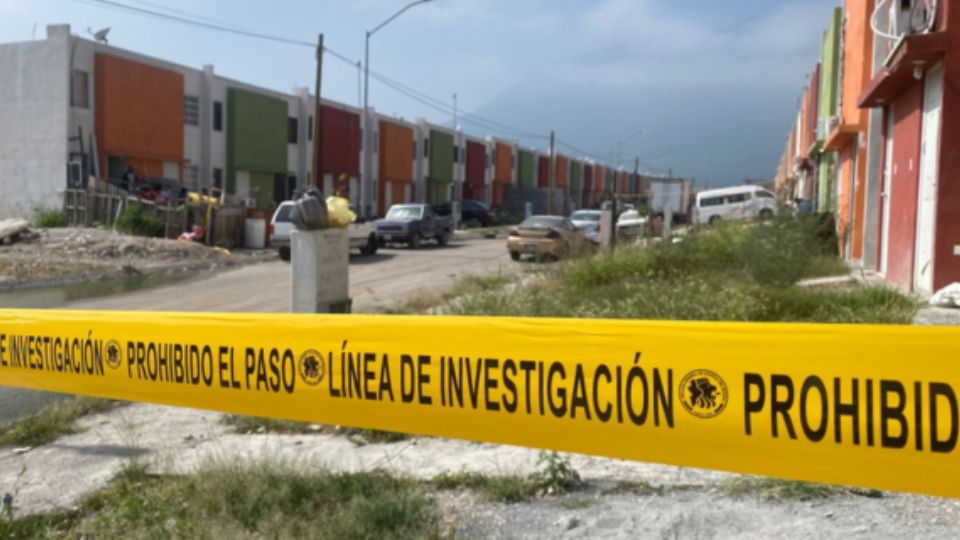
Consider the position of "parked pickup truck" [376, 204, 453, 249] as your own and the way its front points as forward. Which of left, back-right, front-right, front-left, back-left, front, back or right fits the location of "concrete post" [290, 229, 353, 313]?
front-left

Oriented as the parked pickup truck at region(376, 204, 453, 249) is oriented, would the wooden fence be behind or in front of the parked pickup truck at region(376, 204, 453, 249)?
in front

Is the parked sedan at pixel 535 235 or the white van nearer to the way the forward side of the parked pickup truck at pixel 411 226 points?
the parked sedan

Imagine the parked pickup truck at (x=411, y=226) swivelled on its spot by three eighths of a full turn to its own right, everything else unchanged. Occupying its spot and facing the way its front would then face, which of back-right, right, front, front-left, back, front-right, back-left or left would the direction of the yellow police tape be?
back

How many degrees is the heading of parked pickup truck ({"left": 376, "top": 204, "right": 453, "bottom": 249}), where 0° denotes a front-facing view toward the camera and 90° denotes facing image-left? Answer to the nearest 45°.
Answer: approximately 45°

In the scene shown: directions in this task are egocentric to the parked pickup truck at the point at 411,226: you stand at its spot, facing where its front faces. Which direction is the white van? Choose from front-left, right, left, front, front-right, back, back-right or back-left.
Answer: back

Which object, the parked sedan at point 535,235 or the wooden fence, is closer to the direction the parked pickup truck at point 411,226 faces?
the wooden fence

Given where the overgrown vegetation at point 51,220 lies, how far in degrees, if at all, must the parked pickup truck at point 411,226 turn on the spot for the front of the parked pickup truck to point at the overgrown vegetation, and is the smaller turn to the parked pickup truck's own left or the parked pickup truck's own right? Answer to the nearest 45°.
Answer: approximately 45° to the parked pickup truck's own right

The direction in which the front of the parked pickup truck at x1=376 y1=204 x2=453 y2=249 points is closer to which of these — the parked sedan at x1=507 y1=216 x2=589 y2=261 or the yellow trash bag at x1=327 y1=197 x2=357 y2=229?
the yellow trash bag

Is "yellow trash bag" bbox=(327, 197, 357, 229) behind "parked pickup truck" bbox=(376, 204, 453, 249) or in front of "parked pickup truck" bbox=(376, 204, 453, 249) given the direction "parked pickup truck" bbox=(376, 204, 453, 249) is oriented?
in front
